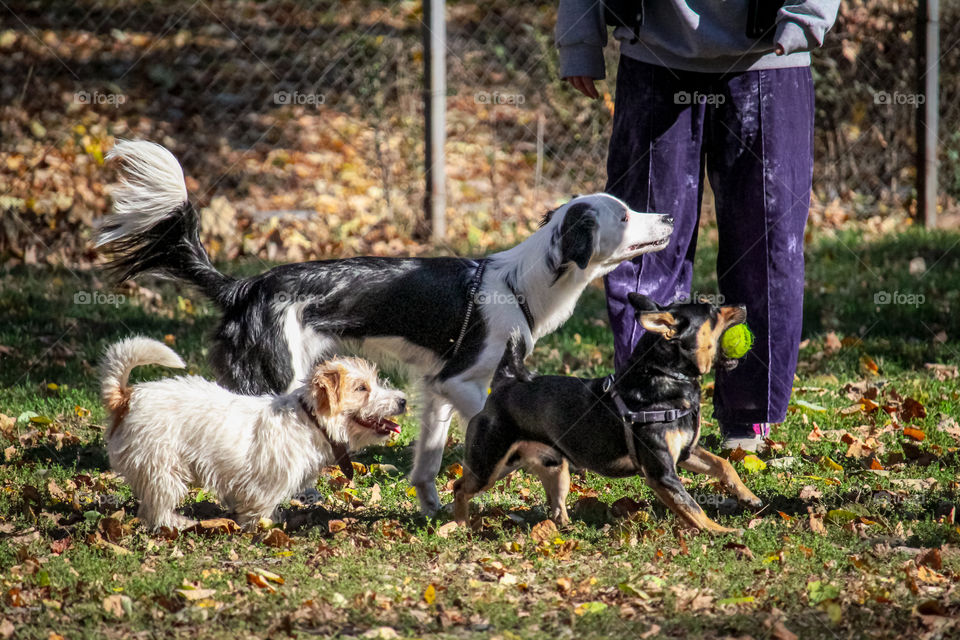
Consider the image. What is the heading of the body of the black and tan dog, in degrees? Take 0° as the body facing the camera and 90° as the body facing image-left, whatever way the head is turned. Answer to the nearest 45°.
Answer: approximately 270°

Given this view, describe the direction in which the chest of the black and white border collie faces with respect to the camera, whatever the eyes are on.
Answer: to the viewer's right

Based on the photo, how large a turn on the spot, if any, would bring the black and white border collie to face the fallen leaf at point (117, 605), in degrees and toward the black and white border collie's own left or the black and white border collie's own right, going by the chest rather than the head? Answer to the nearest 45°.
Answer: approximately 135° to the black and white border collie's own right

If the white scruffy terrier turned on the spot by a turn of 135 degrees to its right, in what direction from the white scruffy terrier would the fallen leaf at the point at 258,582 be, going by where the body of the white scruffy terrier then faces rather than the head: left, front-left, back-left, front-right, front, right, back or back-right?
front-left

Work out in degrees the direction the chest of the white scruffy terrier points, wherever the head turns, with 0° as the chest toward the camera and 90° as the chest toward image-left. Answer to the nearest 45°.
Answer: approximately 270°

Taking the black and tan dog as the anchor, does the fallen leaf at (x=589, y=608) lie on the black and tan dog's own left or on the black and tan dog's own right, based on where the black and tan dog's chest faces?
on the black and tan dog's own right

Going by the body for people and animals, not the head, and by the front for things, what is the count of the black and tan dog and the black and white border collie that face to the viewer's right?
2
